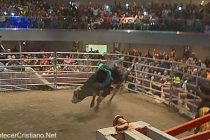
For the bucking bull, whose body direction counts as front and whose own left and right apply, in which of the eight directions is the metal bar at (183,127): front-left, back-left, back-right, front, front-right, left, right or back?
left

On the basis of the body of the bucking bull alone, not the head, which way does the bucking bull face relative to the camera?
to the viewer's left
